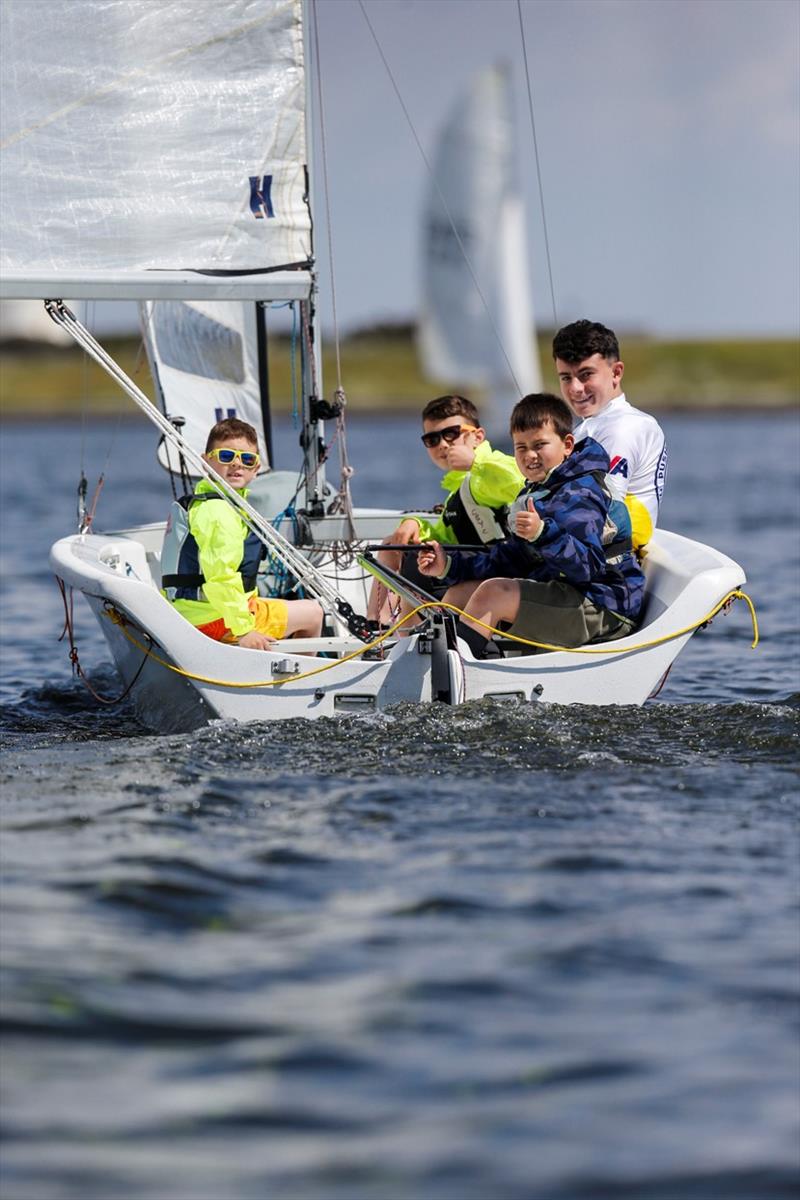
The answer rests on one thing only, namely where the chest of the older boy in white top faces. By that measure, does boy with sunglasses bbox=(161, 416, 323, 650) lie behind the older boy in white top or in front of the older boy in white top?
in front

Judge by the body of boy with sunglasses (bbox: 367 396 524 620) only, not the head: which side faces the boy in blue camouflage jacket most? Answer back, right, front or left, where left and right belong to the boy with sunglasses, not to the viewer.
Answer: left

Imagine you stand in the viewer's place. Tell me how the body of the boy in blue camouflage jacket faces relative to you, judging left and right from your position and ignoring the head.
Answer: facing to the left of the viewer

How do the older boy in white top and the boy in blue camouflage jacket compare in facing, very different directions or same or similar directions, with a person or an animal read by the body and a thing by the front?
same or similar directions
